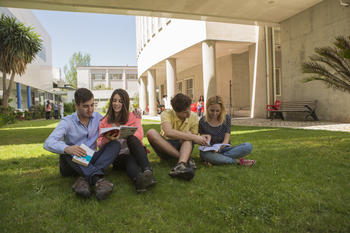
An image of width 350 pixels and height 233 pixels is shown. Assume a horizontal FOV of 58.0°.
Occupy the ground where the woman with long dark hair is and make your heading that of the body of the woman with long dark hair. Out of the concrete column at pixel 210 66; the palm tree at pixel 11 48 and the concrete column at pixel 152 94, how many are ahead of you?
0

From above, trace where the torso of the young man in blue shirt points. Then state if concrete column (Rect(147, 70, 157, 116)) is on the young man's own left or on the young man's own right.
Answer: on the young man's own left

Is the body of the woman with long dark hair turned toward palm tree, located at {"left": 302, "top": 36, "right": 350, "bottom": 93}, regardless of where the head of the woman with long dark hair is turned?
no

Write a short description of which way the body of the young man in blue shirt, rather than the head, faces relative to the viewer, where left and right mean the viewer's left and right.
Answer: facing the viewer and to the right of the viewer

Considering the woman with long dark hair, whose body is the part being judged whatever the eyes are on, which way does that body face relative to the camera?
toward the camera

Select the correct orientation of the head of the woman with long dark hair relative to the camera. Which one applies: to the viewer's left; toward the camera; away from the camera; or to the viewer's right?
toward the camera

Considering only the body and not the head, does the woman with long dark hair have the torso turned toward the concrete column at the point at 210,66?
no

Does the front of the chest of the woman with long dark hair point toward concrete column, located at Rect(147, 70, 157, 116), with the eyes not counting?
no

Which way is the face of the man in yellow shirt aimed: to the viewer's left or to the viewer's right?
to the viewer's right

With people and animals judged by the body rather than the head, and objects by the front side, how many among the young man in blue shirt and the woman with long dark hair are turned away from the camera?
0

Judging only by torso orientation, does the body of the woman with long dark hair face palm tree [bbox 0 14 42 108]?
no
